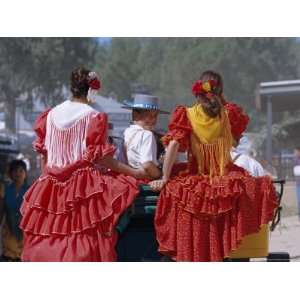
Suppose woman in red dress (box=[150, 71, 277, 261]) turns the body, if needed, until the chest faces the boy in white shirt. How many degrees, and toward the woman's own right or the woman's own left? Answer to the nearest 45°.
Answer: approximately 45° to the woman's own left

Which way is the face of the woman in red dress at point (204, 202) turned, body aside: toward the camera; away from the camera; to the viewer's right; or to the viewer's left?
away from the camera

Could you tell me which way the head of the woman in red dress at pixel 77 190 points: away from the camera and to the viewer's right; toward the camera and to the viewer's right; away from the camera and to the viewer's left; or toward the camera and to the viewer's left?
away from the camera and to the viewer's right

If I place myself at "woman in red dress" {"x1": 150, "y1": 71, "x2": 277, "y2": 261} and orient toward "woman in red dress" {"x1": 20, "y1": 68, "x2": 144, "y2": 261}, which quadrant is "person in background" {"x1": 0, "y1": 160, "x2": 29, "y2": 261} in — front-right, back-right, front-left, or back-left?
front-right

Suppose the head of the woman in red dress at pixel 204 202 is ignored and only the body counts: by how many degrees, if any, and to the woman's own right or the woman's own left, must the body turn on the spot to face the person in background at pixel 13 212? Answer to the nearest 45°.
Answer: approximately 45° to the woman's own left

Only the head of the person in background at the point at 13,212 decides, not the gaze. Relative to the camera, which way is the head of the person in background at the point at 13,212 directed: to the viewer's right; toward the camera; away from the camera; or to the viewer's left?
toward the camera

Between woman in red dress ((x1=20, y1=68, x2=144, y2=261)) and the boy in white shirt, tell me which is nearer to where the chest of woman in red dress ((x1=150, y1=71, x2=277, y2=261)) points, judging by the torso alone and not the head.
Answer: the boy in white shirt

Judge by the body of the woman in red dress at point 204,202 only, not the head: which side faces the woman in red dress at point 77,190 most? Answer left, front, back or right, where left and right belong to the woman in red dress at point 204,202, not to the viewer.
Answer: left

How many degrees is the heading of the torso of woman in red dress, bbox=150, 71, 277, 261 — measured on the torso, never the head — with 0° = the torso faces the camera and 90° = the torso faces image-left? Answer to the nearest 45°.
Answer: approximately 180°

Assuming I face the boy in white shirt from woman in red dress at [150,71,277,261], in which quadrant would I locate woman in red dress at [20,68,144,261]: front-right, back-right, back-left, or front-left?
front-left
